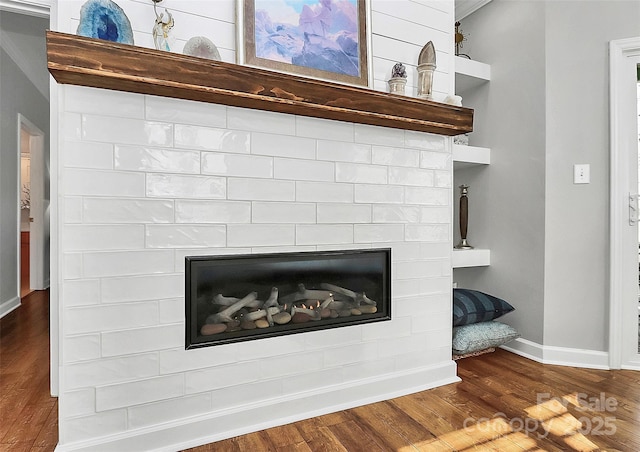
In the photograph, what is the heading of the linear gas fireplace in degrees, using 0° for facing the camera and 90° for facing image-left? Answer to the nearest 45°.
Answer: approximately 315°

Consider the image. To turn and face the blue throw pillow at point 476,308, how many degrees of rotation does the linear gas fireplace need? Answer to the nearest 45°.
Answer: approximately 90° to its left

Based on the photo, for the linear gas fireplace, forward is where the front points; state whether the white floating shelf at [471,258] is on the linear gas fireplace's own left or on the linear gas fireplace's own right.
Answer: on the linear gas fireplace's own left

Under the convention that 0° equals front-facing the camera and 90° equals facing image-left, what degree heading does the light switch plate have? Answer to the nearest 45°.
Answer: approximately 0°

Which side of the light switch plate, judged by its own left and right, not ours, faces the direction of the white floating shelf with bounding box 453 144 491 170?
right

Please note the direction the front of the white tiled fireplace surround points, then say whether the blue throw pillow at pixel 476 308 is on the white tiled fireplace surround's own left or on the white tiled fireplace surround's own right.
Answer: on the white tiled fireplace surround's own left

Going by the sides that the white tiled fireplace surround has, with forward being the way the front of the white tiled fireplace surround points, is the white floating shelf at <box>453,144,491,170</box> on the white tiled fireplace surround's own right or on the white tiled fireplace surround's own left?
on the white tiled fireplace surround's own left
